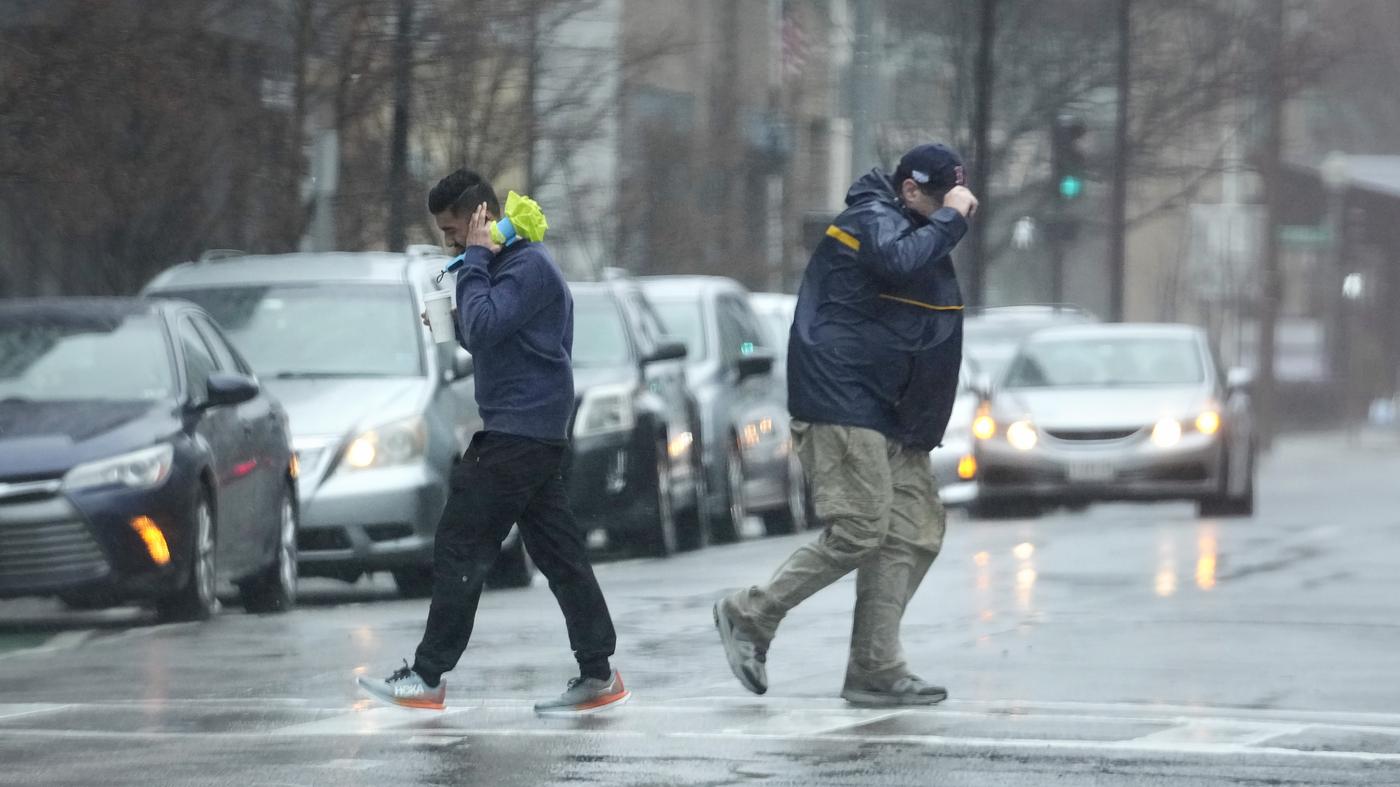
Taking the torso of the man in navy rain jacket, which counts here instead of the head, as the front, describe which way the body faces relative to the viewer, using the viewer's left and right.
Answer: facing to the right of the viewer

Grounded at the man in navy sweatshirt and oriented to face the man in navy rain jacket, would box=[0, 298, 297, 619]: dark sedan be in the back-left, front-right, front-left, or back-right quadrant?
back-left

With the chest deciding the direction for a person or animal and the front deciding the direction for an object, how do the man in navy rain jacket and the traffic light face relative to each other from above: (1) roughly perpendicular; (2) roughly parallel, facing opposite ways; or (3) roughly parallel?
roughly perpendicular

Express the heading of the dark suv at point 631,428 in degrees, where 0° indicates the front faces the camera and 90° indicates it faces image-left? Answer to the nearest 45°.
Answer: approximately 45°

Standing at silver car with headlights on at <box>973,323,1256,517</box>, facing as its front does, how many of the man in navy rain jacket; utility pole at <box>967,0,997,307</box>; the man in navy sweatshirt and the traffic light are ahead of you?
2
